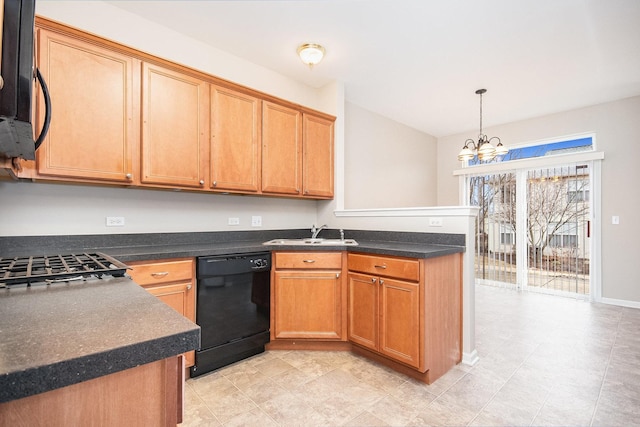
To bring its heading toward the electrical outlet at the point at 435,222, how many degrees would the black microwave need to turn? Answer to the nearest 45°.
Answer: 0° — it already faces it

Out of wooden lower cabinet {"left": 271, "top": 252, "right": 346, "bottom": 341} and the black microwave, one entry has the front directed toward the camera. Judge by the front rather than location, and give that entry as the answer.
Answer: the wooden lower cabinet

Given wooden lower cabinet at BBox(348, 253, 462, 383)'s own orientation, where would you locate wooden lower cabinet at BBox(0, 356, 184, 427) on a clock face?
wooden lower cabinet at BBox(0, 356, 184, 427) is roughly at 11 o'clock from wooden lower cabinet at BBox(348, 253, 462, 383).

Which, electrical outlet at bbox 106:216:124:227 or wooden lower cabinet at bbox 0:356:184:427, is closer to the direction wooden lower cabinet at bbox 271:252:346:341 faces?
the wooden lower cabinet

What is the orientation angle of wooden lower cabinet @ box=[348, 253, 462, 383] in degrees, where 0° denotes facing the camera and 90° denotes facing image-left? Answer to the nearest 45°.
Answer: approximately 45°

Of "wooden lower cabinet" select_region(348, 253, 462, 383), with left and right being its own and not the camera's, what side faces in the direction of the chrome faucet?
right

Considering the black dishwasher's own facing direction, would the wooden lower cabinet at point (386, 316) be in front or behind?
in front

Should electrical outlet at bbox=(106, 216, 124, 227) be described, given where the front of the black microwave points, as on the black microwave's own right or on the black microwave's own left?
on the black microwave's own left

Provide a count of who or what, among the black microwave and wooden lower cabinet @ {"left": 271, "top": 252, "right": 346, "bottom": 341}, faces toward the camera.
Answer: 1

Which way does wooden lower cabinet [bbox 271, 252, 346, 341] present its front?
toward the camera

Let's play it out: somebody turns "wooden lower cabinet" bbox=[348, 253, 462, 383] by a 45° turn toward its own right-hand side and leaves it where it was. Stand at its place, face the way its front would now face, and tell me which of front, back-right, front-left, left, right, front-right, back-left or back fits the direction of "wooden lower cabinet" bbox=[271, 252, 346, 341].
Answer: front

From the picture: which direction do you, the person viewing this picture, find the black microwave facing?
facing to the right of the viewer

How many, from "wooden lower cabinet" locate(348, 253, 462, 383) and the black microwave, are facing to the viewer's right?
1

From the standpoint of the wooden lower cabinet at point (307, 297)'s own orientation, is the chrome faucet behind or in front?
behind

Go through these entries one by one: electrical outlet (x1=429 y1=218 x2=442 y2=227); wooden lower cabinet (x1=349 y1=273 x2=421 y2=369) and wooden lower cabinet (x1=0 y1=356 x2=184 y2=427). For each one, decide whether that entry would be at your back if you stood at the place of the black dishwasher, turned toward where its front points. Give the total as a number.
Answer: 0

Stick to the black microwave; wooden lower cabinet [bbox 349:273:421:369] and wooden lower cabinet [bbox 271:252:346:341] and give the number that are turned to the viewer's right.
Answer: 1
